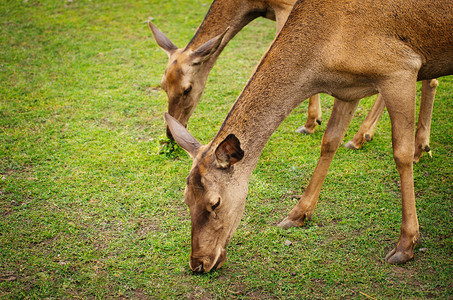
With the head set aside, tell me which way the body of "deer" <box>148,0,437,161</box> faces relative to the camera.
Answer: to the viewer's left

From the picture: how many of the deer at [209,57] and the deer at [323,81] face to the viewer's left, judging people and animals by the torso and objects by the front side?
2

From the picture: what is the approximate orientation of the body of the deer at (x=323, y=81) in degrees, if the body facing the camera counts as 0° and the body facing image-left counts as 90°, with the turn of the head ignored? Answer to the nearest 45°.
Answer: approximately 90°

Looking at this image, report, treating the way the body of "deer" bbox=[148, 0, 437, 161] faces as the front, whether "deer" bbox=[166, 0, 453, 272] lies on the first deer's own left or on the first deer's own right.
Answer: on the first deer's own left

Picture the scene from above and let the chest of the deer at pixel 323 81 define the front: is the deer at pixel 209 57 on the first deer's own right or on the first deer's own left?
on the first deer's own right
